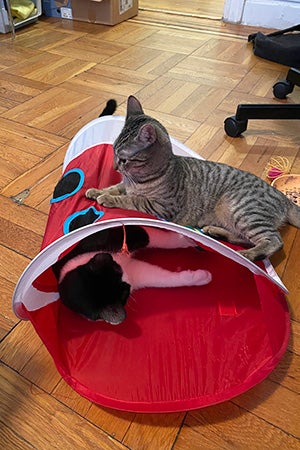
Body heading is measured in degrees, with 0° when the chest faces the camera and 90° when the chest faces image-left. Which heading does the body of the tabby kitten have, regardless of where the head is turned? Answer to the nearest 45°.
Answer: approximately 90°

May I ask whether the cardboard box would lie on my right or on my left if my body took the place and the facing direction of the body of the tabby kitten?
on my right
